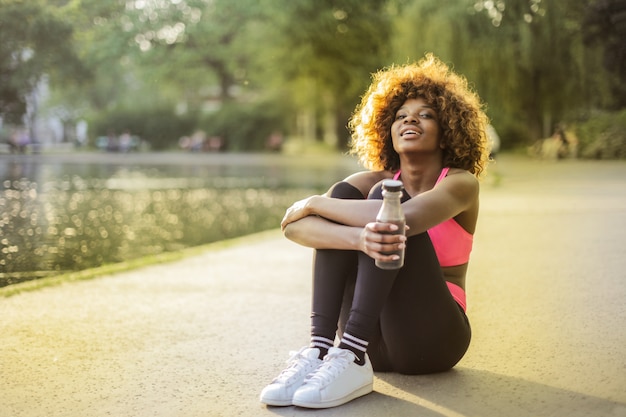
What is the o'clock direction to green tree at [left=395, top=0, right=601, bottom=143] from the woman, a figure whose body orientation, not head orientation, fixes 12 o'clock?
The green tree is roughly at 5 o'clock from the woman.

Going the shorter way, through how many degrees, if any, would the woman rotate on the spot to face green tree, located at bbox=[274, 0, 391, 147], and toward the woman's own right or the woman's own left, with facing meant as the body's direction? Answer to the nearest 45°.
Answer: approximately 135° to the woman's own right

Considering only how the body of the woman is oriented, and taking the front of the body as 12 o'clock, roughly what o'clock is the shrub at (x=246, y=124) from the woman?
The shrub is roughly at 4 o'clock from the woman.

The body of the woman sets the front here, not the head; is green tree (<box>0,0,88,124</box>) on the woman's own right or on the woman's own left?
on the woman's own right

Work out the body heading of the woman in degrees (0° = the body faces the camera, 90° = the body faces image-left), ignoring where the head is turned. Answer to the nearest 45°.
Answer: approximately 45°
